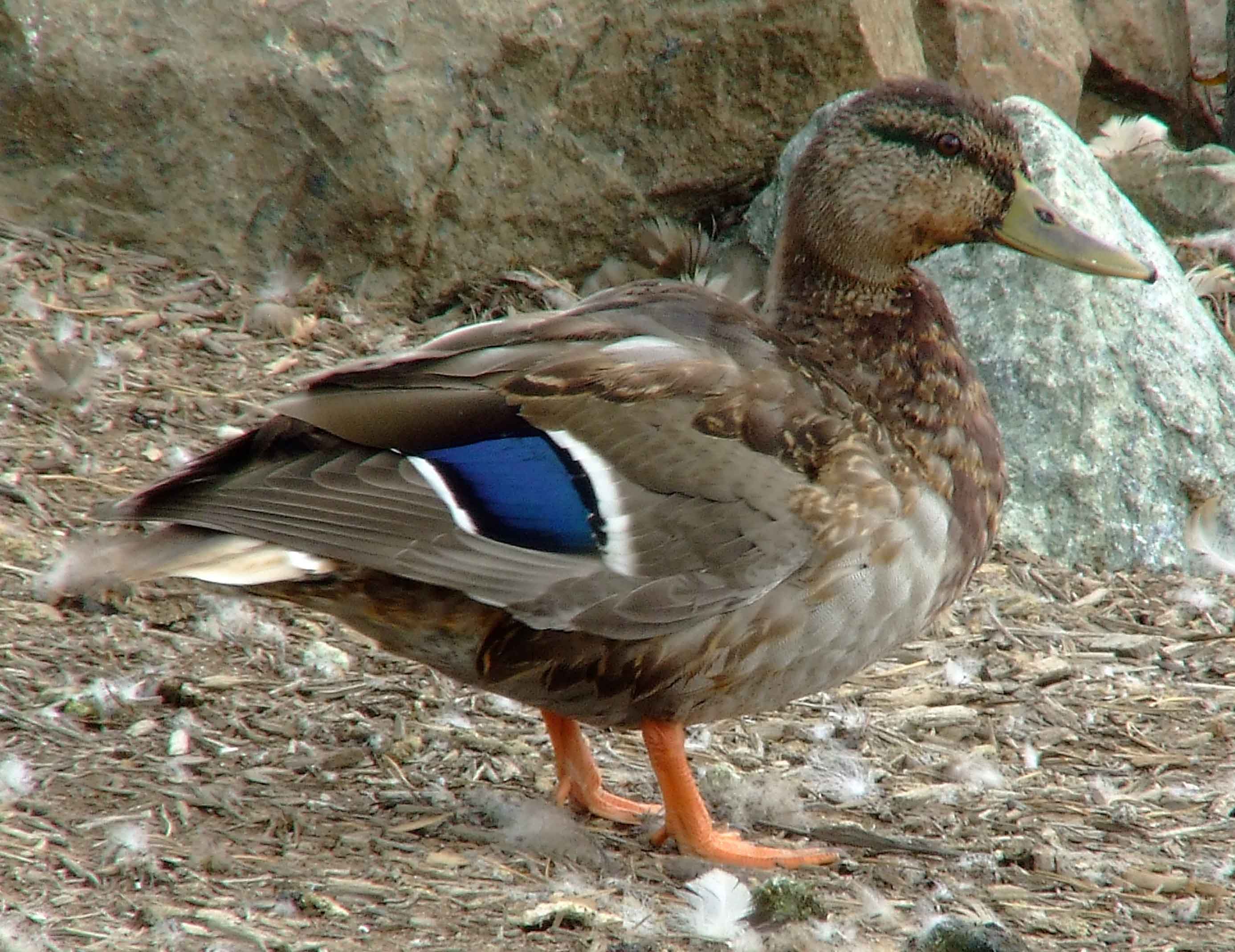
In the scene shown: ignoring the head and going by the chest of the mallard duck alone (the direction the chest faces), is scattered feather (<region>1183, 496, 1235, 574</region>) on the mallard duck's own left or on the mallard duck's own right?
on the mallard duck's own left

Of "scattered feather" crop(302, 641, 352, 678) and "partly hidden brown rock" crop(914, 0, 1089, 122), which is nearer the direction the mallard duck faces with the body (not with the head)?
the partly hidden brown rock

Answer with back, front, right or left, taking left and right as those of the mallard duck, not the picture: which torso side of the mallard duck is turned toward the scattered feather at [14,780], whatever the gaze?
back

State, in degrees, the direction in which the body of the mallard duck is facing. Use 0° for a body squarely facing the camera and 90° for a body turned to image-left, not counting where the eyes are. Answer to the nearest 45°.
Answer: approximately 270°

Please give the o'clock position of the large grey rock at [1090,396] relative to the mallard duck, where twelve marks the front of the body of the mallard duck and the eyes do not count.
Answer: The large grey rock is roughly at 10 o'clock from the mallard duck.

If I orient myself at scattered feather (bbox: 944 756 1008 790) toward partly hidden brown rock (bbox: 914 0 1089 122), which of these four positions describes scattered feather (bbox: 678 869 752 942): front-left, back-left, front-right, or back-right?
back-left

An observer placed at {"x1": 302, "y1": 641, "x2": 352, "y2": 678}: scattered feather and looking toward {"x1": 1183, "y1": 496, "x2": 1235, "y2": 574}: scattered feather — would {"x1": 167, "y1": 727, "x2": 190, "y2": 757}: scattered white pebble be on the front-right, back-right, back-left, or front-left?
back-right

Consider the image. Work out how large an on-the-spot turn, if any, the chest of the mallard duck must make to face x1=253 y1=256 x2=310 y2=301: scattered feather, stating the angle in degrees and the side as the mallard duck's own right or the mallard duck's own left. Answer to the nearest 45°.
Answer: approximately 135° to the mallard duck's own left

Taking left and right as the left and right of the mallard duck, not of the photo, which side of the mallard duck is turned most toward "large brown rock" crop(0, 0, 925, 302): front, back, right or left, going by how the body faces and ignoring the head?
left

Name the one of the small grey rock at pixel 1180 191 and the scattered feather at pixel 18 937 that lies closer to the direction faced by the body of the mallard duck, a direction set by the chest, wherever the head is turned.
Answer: the small grey rock

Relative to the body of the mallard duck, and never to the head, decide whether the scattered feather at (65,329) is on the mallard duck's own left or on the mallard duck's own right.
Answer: on the mallard duck's own left

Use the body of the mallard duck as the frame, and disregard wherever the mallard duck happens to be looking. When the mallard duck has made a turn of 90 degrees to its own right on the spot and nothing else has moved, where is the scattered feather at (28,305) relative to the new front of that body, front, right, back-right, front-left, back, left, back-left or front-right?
back-right

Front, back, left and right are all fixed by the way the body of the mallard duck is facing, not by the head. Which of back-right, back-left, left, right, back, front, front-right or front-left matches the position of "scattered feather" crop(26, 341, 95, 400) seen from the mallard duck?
back-left
